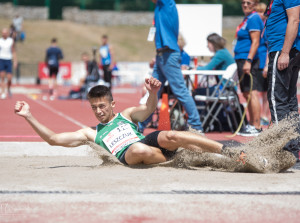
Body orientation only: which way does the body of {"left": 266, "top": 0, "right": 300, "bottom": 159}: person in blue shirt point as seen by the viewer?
to the viewer's left

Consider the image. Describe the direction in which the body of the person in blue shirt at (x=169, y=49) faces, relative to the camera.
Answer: to the viewer's left

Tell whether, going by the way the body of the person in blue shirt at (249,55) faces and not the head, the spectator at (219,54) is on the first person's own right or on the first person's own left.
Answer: on the first person's own right

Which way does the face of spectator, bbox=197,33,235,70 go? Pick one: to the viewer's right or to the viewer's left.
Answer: to the viewer's left

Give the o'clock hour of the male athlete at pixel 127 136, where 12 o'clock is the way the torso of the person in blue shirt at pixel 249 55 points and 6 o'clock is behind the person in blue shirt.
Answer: The male athlete is roughly at 11 o'clock from the person in blue shirt.

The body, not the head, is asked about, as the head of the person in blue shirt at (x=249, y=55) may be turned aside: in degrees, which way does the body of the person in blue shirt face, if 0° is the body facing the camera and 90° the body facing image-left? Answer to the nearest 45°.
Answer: approximately 45°

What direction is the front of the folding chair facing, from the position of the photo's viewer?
facing to the left of the viewer
